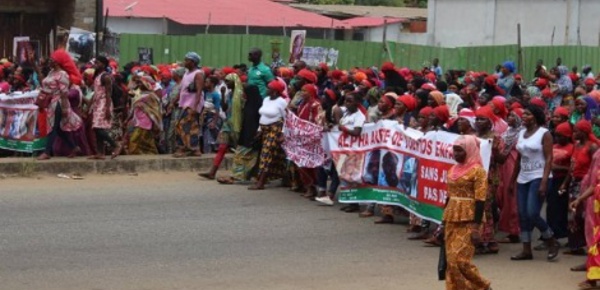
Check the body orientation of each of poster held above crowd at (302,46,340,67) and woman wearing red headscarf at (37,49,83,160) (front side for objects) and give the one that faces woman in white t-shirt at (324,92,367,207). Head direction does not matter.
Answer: the poster held above crowd

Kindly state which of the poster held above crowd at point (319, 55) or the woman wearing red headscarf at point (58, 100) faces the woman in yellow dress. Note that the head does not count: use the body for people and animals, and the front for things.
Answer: the poster held above crowd

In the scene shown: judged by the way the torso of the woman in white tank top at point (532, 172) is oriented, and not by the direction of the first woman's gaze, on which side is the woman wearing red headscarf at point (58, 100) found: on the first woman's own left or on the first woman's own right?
on the first woman's own right

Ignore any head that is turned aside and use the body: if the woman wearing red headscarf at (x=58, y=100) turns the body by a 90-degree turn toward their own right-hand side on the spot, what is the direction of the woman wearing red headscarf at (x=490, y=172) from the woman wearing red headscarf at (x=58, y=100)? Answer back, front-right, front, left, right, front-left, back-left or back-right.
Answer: back-right
